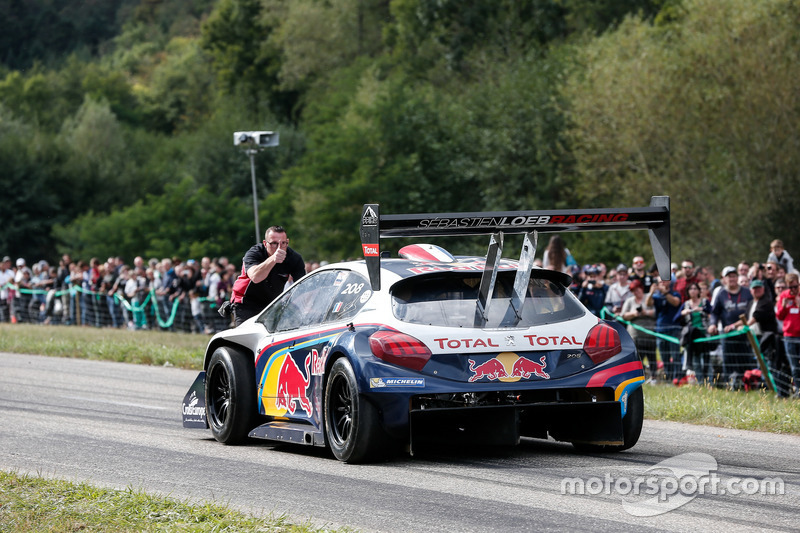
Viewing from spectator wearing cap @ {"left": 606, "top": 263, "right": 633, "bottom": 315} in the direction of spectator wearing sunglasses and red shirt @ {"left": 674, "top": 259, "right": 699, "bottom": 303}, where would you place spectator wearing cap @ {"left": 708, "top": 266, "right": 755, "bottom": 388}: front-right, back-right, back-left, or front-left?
front-right

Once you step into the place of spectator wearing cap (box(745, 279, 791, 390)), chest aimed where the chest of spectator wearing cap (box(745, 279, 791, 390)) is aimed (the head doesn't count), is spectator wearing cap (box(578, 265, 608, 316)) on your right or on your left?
on your right

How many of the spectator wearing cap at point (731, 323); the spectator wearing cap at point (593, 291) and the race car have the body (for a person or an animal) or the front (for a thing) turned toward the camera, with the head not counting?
2

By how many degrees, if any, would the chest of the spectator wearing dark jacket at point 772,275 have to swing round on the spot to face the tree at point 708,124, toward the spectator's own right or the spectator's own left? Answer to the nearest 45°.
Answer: approximately 135° to the spectator's own right

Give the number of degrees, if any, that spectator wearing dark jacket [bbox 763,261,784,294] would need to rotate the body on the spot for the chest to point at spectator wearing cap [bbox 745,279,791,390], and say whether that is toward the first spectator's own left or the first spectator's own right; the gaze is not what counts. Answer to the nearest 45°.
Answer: approximately 45° to the first spectator's own left

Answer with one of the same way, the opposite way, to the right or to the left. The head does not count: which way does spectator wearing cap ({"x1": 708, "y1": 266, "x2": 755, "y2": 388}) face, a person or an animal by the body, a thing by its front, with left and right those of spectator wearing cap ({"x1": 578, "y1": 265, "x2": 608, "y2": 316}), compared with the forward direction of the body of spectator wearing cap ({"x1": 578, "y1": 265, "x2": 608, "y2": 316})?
the same way

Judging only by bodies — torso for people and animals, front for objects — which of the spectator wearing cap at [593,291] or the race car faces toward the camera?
the spectator wearing cap

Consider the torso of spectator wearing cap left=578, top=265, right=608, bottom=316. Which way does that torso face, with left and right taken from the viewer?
facing the viewer

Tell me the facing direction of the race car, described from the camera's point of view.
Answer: facing away from the viewer and to the left of the viewer

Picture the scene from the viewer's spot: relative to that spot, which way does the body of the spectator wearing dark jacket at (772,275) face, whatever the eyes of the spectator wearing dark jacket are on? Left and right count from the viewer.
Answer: facing the viewer and to the left of the viewer

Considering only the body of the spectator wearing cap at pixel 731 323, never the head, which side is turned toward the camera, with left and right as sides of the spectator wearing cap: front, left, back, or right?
front

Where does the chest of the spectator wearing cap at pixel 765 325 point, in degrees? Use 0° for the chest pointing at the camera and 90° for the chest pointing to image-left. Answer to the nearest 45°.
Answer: approximately 45°

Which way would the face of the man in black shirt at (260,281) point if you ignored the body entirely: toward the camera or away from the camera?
toward the camera

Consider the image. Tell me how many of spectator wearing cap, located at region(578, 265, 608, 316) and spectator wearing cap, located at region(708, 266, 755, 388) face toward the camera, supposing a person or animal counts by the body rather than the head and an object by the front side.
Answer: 2
